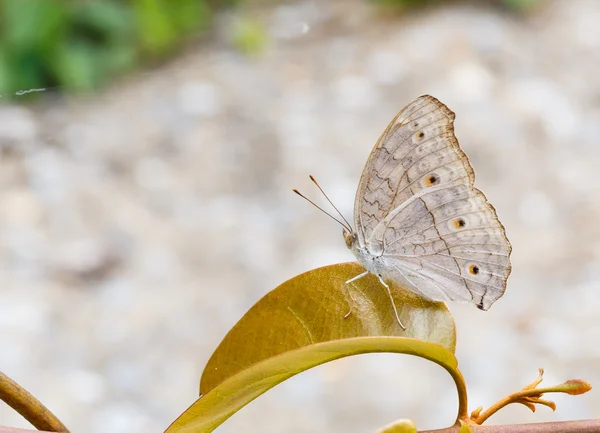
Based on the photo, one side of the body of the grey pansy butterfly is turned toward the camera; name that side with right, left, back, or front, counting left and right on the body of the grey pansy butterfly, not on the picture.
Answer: left
